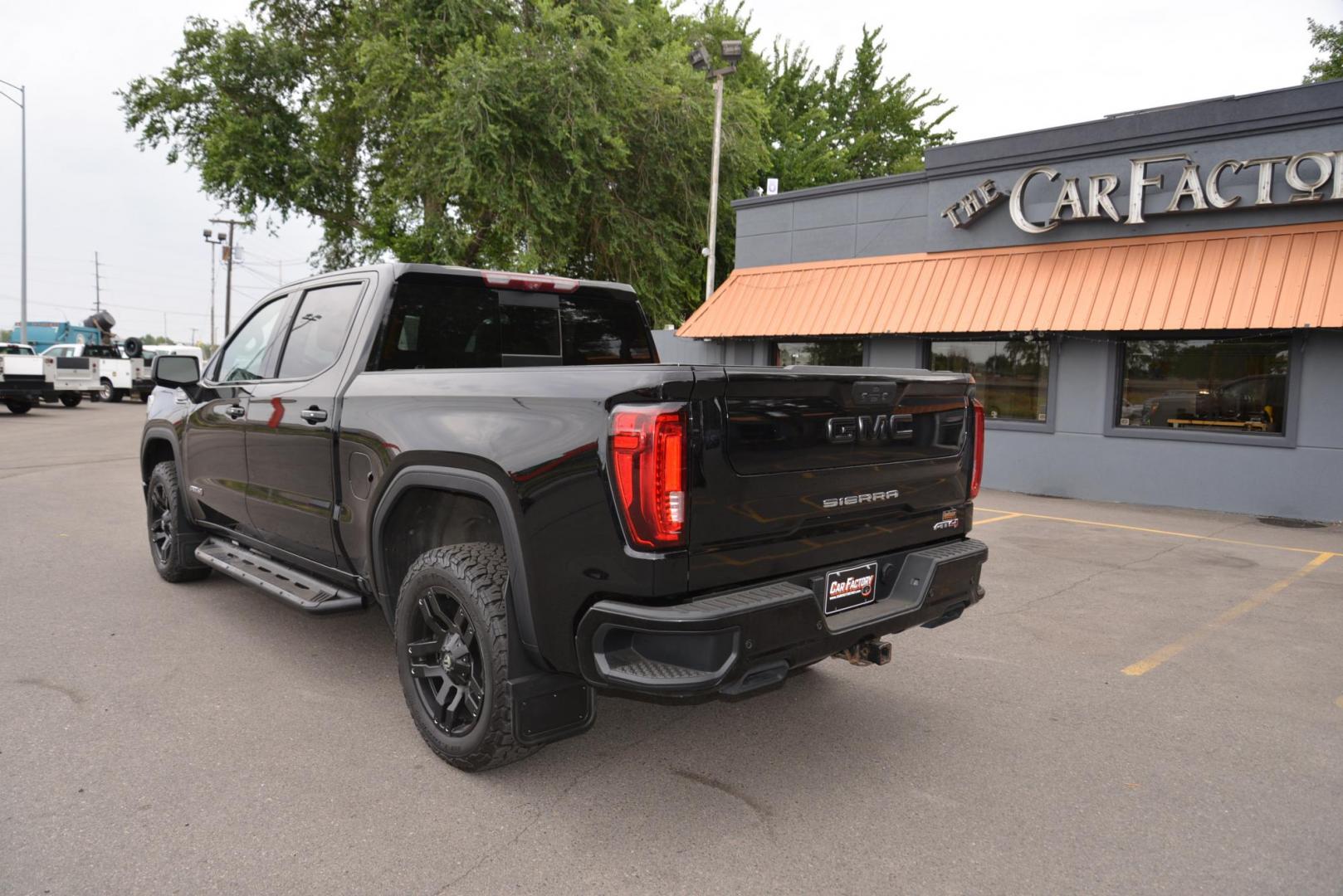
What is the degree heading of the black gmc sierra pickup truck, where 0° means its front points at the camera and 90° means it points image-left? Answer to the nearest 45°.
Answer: approximately 135°

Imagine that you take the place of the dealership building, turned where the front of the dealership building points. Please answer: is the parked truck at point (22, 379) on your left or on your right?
on your right

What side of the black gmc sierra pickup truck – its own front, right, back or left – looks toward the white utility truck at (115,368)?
front

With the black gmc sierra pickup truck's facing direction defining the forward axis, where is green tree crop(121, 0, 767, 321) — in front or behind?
in front

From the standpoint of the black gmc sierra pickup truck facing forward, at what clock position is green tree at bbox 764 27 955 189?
The green tree is roughly at 2 o'clock from the black gmc sierra pickup truck.

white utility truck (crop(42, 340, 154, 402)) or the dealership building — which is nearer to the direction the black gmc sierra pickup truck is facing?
the white utility truck

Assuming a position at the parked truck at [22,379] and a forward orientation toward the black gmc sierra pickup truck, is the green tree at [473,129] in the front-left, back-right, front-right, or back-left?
front-left

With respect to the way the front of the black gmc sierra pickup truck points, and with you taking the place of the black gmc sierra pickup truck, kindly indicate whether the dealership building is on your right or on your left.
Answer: on your right

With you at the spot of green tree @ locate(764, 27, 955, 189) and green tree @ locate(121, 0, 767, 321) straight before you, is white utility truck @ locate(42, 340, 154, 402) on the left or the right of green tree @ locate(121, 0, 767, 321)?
right

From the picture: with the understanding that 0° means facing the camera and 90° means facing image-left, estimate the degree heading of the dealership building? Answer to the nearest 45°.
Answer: approximately 45°

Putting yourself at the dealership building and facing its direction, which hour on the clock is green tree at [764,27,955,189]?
The green tree is roughly at 4 o'clock from the dealership building.

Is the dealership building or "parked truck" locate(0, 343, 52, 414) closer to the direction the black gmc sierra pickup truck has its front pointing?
the parked truck

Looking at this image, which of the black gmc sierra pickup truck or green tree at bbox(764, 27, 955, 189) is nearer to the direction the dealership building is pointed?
the black gmc sierra pickup truck

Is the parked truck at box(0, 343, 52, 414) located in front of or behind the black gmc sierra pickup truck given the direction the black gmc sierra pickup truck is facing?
in front

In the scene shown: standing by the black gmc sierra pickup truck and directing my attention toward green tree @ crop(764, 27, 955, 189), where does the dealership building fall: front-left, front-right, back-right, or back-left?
front-right

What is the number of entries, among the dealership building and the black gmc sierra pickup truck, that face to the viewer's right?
0

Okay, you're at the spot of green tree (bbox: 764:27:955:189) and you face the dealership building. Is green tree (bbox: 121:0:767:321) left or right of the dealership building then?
right
